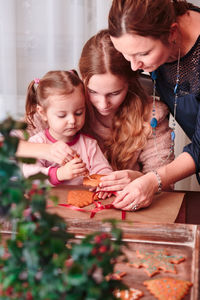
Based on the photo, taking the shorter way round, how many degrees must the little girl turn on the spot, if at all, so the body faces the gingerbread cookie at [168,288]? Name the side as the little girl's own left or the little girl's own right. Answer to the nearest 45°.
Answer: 0° — they already face it

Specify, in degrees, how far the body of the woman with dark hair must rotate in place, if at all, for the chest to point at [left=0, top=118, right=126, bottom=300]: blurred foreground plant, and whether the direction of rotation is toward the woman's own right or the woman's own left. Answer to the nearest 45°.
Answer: approximately 45° to the woman's own left

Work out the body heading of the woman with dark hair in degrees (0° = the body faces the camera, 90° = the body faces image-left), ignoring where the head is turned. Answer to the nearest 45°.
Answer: approximately 45°

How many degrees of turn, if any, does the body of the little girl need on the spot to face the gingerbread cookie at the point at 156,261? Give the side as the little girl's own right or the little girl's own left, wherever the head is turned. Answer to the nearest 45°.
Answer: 0° — they already face it

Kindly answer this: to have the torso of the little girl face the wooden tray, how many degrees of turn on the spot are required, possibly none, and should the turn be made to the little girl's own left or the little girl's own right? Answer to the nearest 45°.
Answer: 0° — they already face it

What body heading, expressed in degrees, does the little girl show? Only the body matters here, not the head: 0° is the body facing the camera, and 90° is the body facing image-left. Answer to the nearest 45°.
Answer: approximately 0°
